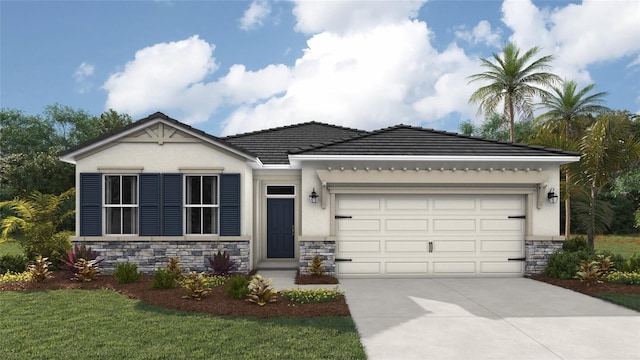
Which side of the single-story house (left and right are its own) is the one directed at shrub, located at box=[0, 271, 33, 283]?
right

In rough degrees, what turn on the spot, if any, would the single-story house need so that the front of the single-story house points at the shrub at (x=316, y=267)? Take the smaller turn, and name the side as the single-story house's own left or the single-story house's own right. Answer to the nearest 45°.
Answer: approximately 45° to the single-story house's own right

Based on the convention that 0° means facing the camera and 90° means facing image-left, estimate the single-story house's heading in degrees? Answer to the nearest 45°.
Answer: approximately 0°

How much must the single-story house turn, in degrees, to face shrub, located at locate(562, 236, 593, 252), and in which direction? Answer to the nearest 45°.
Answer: approximately 90° to its left

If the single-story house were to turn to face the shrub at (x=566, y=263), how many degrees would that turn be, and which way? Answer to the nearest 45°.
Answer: approximately 90° to its left
